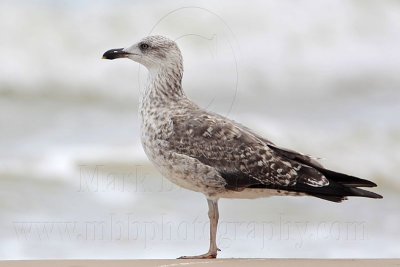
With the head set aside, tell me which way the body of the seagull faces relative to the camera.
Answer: to the viewer's left
